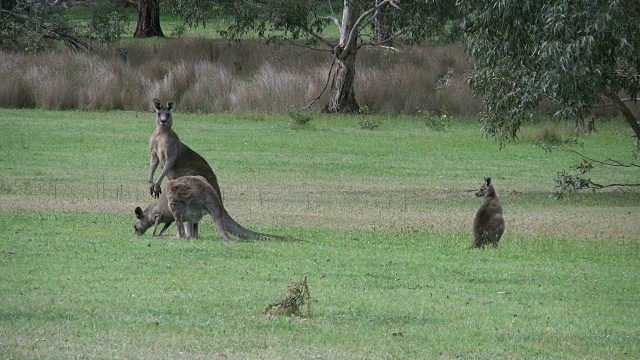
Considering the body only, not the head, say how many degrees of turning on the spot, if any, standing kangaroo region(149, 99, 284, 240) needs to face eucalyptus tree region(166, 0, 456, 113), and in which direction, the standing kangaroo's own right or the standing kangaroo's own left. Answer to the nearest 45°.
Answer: approximately 135° to the standing kangaroo's own right

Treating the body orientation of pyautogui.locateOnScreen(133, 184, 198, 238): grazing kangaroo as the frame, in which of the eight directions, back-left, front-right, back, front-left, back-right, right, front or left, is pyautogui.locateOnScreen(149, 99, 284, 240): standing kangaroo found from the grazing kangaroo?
right

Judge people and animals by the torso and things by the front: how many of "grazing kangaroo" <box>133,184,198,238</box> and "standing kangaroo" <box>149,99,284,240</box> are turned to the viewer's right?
0

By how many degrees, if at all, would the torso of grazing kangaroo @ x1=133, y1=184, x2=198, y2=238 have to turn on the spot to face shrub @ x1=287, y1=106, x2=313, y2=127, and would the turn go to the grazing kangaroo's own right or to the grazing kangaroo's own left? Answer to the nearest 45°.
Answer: approximately 90° to the grazing kangaroo's own right

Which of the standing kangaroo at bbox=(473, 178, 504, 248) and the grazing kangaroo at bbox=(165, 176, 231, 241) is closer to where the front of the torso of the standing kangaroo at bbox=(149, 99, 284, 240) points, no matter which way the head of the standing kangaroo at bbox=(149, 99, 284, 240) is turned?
the grazing kangaroo

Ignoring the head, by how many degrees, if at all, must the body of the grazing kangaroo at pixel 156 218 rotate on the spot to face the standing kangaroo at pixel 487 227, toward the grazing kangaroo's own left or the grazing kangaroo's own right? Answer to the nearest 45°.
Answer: approximately 180°

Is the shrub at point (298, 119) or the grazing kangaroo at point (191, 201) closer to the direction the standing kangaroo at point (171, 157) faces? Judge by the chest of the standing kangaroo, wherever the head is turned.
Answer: the grazing kangaroo

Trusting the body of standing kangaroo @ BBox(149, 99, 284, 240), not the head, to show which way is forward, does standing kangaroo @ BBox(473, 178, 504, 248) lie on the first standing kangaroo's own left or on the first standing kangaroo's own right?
on the first standing kangaroo's own left

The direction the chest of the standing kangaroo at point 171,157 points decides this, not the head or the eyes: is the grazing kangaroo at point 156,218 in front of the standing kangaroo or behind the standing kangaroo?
in front

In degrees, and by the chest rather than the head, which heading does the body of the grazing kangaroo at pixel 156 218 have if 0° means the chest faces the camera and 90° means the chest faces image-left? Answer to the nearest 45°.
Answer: approximately 90°

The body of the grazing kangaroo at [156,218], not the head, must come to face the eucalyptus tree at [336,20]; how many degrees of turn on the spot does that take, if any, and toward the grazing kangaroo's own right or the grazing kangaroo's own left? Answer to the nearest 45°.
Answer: approximately 90° to the grazing kangaroo's own right
